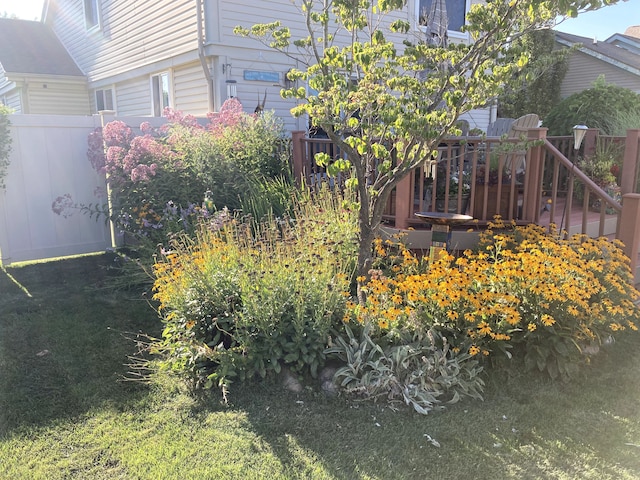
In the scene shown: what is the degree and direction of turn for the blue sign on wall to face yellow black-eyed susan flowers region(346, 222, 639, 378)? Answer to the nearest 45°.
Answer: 0° — it already faces it

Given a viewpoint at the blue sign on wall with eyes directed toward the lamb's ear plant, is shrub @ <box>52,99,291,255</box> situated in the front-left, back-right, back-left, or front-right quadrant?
front-right

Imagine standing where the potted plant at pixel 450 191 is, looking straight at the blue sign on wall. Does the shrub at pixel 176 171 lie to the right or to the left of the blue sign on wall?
left

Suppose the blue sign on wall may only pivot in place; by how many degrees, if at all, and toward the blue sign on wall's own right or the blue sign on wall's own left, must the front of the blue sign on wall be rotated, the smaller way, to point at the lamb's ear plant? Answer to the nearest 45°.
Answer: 0° — it already faces it

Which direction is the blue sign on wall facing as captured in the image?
toward the camera

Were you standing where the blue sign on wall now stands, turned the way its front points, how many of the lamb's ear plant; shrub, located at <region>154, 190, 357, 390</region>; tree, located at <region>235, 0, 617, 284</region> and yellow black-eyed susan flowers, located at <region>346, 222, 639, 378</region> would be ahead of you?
4

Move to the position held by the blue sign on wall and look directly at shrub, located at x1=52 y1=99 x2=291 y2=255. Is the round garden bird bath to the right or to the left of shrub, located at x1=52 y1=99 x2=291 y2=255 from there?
left

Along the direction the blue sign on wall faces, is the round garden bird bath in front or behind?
in front

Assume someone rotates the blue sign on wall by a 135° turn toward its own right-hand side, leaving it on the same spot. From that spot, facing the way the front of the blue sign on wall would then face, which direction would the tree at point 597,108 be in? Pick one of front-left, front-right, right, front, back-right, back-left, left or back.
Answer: back-right

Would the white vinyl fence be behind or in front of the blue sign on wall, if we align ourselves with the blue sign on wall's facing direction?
in front

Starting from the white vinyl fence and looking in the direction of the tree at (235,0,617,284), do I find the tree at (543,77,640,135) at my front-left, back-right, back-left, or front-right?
front-left

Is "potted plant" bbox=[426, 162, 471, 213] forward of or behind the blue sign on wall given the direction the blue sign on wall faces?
forward

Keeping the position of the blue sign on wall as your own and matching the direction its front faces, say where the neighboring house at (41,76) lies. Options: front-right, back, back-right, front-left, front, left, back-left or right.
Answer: back-right

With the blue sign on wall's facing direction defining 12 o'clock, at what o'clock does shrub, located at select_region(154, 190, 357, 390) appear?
The shrub is roughly at 12 o'clock from the blue sign on wall.

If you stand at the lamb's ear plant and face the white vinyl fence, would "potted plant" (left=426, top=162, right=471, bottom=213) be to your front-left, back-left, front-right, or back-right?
front-right

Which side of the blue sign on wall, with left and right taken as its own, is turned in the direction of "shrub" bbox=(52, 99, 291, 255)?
front

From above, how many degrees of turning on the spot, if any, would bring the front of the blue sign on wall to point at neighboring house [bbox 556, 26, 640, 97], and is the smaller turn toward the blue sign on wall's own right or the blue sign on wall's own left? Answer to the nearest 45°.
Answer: approximately 135° to the blue sign on wall's own left

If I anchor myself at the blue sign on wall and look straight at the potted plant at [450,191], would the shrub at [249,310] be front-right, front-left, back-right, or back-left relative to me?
front-right

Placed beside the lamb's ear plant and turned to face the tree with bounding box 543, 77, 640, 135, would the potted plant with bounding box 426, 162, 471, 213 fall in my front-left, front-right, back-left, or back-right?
front-left
